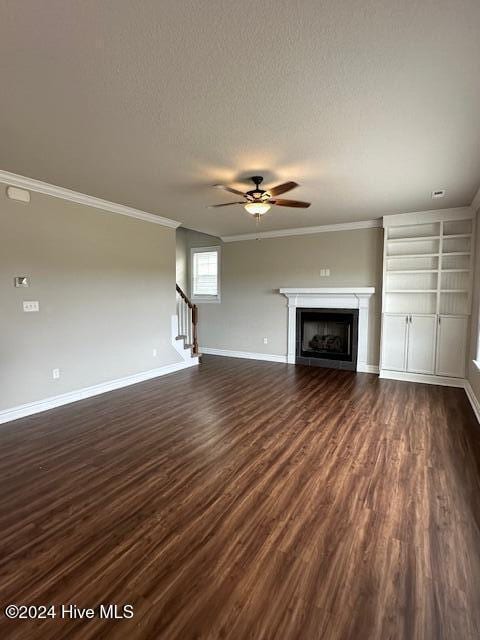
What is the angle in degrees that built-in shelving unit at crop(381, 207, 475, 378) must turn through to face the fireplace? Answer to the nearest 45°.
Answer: approximately 90° to its right

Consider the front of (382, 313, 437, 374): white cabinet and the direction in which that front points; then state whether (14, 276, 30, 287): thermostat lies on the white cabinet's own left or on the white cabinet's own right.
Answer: on the white cabinet's own right

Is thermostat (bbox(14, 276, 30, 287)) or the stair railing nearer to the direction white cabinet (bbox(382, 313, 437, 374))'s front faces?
the thermostat

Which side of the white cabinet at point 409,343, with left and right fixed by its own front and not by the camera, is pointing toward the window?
right

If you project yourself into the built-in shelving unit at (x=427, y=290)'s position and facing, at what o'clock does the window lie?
The window is roughly at 3 o'clock from the built-in shelving unit.

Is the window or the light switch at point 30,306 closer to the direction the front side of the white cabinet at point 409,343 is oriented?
the light switch

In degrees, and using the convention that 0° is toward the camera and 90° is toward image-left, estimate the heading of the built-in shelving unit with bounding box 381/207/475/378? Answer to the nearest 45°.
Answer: approximately 0°

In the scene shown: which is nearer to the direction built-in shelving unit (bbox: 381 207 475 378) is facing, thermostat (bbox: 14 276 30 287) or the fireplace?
the thermostat

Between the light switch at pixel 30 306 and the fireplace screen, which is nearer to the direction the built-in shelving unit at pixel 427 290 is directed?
the light switch

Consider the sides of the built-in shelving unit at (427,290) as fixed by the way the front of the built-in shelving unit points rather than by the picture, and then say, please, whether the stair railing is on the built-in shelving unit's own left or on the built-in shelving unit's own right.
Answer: on the built-in shelving unit's own right

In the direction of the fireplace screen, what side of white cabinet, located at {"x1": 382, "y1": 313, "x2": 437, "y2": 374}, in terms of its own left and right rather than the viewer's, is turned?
right
